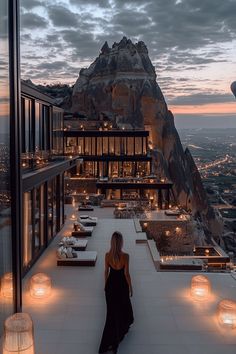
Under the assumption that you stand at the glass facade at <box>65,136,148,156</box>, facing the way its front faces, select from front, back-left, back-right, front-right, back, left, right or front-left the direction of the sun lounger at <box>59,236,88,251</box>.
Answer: front

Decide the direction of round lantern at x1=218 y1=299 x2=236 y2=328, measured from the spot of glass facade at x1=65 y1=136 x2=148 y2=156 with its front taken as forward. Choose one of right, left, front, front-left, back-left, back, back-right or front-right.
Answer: front

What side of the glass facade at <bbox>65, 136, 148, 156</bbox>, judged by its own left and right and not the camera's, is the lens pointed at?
front

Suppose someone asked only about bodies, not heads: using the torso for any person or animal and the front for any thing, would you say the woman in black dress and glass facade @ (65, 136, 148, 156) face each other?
yes

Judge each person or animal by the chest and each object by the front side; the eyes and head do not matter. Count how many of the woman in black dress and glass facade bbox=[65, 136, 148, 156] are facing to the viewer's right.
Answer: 0

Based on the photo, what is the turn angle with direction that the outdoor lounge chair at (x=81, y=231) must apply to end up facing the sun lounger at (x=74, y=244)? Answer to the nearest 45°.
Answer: approximately 90° to its right

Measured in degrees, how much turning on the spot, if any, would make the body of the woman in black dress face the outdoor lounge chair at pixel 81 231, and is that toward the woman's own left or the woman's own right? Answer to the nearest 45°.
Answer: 0° — they already face it

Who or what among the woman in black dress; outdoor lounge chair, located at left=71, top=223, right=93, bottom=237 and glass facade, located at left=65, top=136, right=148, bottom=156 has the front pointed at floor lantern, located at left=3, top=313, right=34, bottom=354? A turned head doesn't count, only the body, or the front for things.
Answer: the glass facade

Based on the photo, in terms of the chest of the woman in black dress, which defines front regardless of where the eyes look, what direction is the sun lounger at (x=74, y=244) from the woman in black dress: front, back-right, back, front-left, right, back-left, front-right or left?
front

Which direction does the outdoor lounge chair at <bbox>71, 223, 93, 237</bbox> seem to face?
to the viewer's right

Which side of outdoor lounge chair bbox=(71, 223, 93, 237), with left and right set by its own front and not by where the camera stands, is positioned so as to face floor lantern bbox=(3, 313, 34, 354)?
right

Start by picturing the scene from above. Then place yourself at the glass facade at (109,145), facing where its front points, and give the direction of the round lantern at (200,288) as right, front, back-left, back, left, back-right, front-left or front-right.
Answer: front

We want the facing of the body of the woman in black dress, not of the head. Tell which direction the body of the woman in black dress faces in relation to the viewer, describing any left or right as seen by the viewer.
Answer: facing away from the viewer

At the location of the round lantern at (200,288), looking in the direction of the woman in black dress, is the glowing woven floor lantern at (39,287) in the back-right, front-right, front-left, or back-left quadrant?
front-right

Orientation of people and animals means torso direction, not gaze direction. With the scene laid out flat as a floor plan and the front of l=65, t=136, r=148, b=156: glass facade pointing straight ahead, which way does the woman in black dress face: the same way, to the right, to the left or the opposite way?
the opposite way

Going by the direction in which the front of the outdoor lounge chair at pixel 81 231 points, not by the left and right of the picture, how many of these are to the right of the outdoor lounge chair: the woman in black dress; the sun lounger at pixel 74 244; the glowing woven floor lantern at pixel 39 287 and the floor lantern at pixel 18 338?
4

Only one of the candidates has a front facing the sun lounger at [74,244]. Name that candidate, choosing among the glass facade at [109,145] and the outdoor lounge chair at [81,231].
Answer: the glass facade
